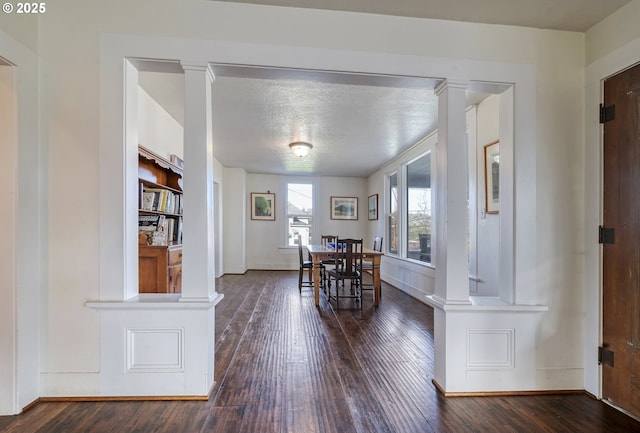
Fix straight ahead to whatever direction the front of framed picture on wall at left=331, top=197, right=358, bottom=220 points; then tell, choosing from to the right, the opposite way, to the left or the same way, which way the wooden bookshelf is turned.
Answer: to the left

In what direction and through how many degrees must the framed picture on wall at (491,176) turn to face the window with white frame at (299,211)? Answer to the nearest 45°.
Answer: approximately 90° to its right

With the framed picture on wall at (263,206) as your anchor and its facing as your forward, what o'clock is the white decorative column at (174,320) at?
The white decorative column is roughly at 12 o'clock from the framed picture on wall.

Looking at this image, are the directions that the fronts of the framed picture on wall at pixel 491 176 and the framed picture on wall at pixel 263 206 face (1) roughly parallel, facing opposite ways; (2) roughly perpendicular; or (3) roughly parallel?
roughly perpendicular

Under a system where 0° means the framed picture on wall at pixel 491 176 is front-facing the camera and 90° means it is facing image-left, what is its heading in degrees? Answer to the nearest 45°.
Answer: approximately 45°

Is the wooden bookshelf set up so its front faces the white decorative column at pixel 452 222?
yes

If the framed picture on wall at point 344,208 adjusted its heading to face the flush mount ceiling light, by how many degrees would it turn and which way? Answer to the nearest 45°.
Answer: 0° — it already faces it

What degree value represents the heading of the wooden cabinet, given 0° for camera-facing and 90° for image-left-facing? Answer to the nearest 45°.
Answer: approximately 315°
